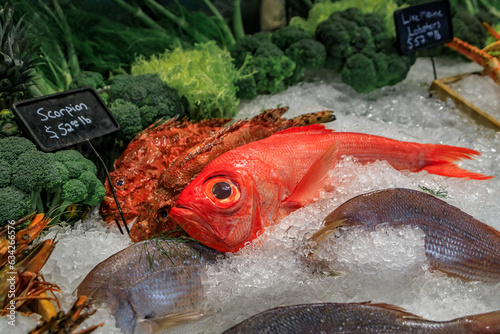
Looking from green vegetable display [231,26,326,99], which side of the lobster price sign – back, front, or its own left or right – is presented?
right

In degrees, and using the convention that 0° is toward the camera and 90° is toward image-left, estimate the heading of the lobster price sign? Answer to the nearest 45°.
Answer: approximately 0°

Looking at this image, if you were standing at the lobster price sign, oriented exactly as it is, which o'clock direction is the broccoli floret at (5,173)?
The broccoli floret is roughly at 1 o'clock from the lobster price sign.

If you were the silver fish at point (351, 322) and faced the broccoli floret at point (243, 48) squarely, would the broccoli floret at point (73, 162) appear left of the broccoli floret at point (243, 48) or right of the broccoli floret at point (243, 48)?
left

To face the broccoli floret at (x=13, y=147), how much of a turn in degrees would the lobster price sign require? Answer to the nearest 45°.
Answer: approximately 45° to its right

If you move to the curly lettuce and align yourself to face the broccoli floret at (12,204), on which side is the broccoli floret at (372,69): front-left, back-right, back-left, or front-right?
back-left

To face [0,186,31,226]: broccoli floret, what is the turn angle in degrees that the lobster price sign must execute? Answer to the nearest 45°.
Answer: approximately 45° to its right
